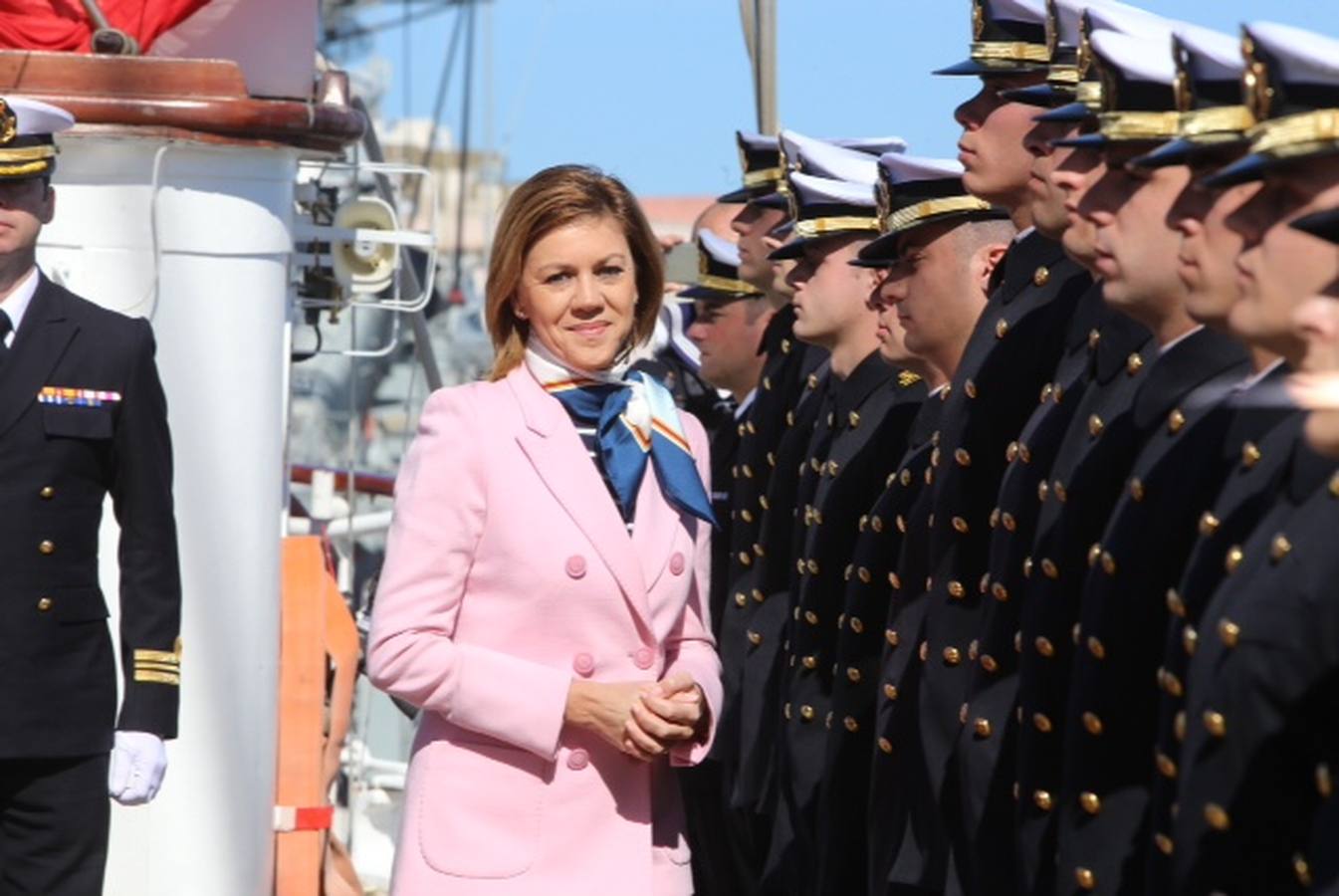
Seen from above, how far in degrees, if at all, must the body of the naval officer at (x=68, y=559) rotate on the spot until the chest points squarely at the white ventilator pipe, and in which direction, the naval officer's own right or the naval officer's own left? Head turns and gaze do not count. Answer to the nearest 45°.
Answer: approximately 180°

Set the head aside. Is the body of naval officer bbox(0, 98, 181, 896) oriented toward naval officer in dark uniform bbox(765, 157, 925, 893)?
no

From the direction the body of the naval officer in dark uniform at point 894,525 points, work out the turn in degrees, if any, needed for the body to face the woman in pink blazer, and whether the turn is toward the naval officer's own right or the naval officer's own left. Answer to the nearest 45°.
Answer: approximately 45° to the naval officer's own left

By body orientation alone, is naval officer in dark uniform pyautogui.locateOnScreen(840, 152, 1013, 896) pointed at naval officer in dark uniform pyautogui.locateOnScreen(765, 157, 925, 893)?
no

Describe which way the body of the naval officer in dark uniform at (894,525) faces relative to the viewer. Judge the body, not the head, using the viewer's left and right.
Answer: facing to the left of the viewer

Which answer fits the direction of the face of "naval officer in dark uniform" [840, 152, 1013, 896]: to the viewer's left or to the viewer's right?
to the viewer's left

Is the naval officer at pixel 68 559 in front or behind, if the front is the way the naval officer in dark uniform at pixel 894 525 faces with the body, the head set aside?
in front

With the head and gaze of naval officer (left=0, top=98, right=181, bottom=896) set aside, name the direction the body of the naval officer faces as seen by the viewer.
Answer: toward the camera

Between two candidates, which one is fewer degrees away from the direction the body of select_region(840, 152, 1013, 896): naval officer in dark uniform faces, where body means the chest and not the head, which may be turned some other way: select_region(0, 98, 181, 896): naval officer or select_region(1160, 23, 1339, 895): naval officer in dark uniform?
the naval officer

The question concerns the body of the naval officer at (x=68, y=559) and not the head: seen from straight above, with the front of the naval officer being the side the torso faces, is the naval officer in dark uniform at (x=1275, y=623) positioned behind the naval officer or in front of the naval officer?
in front

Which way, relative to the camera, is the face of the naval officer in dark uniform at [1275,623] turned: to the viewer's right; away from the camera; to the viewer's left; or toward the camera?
to the viewer's left

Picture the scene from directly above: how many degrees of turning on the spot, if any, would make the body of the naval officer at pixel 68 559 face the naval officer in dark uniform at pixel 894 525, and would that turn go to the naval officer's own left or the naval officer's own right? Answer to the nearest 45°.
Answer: approximately 90° to the naval officer's own left

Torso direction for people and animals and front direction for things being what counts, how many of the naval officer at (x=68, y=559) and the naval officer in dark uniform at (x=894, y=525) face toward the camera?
1

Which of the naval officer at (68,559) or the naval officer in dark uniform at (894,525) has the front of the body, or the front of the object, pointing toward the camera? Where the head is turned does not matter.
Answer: the naval officer

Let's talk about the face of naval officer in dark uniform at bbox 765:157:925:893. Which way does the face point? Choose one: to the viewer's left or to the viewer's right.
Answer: to the viewer's left
